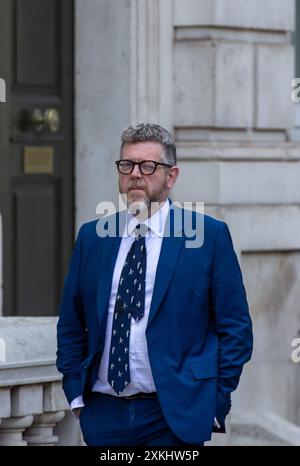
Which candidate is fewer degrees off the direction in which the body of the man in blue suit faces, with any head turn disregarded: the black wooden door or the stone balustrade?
the stone balustrade

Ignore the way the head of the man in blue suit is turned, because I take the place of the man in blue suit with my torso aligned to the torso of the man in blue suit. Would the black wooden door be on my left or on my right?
on my right

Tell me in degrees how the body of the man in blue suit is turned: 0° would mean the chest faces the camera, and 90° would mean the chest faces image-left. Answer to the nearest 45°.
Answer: approximately 45°

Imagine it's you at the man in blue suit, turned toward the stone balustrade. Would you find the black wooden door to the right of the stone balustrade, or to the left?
right

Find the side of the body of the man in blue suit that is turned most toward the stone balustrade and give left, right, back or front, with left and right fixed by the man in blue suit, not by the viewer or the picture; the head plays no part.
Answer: right
